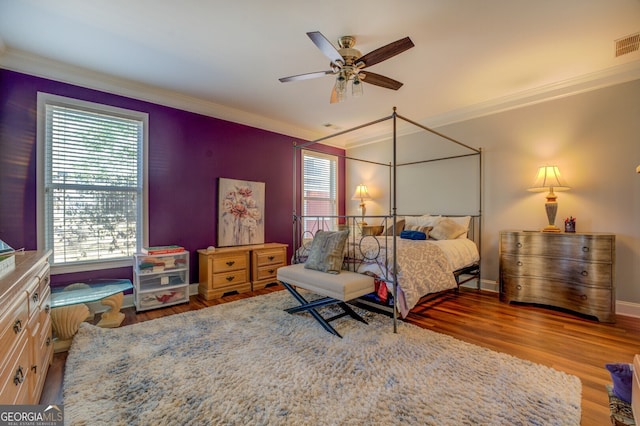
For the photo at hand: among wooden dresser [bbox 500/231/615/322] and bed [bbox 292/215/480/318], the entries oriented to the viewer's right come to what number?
0

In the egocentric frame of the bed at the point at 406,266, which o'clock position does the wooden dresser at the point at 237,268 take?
The wooden dresser is roughly at 2 o'clock from the bed.

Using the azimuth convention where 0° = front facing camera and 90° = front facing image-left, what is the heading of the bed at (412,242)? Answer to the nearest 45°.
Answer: approximately 45°

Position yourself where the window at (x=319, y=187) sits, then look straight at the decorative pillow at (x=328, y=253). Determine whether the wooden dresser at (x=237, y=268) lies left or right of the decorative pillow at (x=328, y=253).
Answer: right

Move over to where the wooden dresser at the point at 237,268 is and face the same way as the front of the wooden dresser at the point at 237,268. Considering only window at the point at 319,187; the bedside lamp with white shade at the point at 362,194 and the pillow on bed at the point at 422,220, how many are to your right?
0

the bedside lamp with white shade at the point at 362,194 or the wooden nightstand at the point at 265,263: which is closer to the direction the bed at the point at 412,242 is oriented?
the wooden nightstand

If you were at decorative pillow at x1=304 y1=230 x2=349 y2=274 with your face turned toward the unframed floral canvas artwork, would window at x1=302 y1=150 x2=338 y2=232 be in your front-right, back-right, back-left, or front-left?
front-right

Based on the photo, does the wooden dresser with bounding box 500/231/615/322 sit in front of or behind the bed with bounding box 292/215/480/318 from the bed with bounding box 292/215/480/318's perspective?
behind

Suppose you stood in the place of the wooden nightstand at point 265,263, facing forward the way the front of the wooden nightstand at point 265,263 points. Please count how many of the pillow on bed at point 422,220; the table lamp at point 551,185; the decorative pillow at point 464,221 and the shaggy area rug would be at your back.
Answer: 0

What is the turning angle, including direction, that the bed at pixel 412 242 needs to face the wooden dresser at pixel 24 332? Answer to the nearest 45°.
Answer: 0° — it already faces it

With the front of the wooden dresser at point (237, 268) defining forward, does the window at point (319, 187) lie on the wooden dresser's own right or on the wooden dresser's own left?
on the wooden dresser's own left

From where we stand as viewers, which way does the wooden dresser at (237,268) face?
facing the viewer and to the right of the viewer

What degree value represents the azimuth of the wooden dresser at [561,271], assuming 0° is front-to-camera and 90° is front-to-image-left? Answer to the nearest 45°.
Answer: approximately 45°

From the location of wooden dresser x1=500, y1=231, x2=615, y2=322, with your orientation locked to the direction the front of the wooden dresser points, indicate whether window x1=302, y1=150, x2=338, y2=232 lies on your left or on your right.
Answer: on your right

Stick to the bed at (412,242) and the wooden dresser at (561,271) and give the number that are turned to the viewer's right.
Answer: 0
